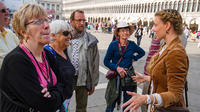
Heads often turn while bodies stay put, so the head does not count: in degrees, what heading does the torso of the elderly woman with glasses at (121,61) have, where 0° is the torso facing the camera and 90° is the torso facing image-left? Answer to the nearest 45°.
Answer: approximately 0°

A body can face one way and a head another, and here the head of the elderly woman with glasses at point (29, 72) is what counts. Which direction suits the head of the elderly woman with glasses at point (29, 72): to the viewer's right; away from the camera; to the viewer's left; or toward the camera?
to the viewer's right

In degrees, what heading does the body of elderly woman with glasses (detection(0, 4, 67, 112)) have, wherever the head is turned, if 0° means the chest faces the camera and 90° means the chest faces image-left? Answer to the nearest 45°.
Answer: approximately 315°

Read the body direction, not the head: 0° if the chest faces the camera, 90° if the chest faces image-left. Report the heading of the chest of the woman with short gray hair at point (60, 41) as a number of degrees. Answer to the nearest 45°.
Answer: approximately 315°

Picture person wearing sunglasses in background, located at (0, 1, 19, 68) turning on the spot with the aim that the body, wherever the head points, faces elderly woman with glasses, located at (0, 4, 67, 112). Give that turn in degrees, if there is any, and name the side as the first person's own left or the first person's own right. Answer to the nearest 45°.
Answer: approximately 45° to the first person's own right

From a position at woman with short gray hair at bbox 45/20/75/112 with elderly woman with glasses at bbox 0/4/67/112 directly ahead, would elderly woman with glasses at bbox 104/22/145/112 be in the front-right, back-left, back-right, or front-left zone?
back-left
